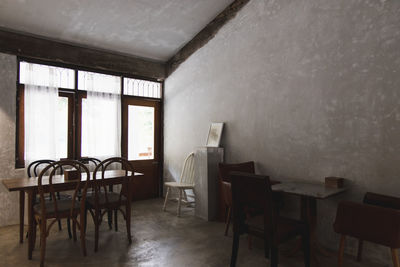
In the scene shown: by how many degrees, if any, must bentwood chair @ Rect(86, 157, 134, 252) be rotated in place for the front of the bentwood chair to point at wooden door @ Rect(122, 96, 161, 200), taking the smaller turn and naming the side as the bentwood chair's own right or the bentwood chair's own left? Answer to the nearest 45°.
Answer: approximately 45° to the bentwood chair's own right

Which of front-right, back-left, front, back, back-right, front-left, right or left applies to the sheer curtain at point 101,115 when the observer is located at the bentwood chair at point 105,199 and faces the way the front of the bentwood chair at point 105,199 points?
front-right

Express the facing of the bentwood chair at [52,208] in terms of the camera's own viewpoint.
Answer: facing away from the viewer and to the left of the viewer

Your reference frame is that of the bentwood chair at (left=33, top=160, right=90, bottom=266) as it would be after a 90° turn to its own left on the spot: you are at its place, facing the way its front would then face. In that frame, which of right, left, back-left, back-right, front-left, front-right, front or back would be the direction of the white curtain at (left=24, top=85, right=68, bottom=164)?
back-right

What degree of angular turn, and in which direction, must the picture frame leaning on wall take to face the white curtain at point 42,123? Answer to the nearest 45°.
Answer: approximately 45° to its right

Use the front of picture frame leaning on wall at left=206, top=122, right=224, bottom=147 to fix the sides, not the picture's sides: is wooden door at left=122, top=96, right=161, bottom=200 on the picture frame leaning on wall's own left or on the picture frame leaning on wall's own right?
on the picture frame leaning on wall's own right

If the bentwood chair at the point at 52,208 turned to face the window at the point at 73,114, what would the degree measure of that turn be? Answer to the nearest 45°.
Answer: approximately 45° to its right

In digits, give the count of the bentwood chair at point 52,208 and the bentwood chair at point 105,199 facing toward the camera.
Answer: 0

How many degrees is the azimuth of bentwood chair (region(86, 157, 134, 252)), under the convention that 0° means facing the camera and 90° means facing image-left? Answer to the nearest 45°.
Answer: approximately 135°

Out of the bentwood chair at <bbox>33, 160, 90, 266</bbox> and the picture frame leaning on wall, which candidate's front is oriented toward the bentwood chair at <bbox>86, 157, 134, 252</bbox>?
the picture frame leaning on wall

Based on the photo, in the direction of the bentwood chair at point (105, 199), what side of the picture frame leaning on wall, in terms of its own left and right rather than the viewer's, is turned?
front

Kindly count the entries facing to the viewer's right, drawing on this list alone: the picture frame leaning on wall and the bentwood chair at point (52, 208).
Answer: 0

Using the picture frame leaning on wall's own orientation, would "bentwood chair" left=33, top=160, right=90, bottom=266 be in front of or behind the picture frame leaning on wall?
in front
